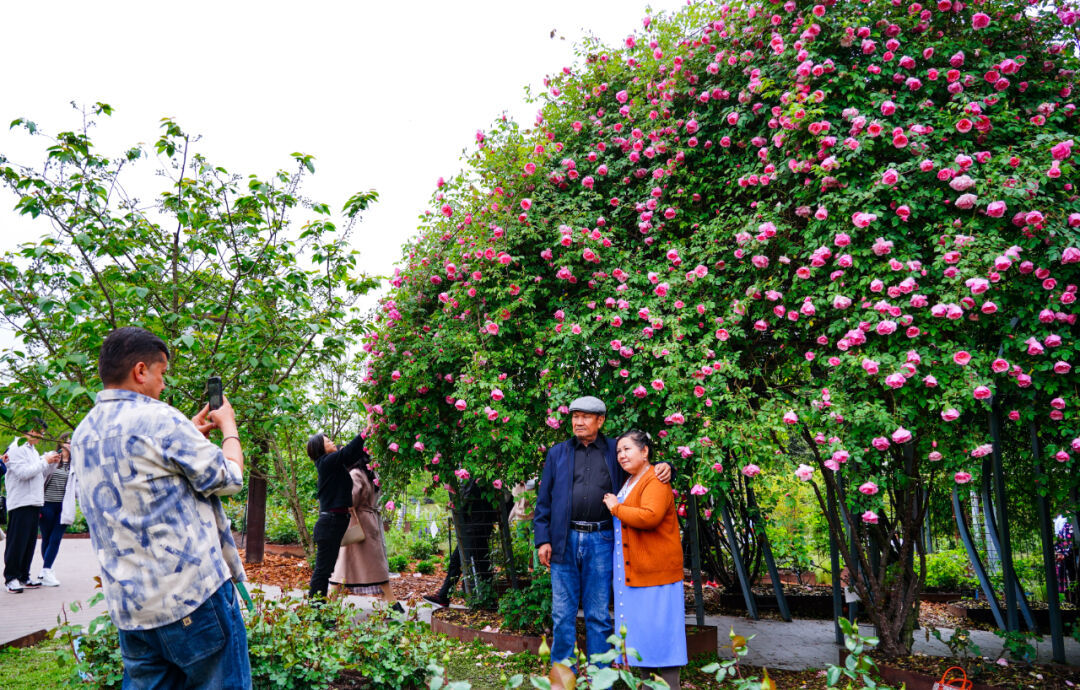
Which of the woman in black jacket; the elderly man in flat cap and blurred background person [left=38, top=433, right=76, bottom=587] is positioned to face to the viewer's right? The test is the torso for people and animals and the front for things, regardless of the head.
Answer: the woman in black jacket

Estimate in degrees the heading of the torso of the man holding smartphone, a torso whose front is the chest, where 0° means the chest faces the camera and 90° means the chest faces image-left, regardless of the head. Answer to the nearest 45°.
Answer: approximately 225°

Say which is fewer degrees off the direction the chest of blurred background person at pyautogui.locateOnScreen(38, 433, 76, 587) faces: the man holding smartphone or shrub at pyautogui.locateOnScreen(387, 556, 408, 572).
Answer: the man holding smartphone

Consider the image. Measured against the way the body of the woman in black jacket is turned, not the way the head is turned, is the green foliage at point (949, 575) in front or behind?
in front

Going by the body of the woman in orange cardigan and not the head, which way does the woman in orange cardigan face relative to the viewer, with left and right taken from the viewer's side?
facing the viewer and to the left of the viewer

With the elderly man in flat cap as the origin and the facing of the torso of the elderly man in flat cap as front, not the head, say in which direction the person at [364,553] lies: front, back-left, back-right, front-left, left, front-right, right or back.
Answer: back-right

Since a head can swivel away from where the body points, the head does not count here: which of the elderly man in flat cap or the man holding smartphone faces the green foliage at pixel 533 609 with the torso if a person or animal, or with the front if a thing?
the man holding smartphone

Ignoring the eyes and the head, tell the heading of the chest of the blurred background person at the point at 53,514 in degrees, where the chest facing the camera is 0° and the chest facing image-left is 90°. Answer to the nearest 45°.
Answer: approximately 45°

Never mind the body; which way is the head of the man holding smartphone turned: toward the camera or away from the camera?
away from the camera

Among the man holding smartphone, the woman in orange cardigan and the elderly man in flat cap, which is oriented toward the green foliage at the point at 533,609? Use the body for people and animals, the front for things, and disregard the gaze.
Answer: the man holding smartphone

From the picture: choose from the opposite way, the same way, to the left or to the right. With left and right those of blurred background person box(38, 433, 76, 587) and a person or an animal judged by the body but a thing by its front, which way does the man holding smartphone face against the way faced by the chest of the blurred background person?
the opposite way

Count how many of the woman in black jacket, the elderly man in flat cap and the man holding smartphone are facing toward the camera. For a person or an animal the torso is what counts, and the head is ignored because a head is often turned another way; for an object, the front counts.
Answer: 1
